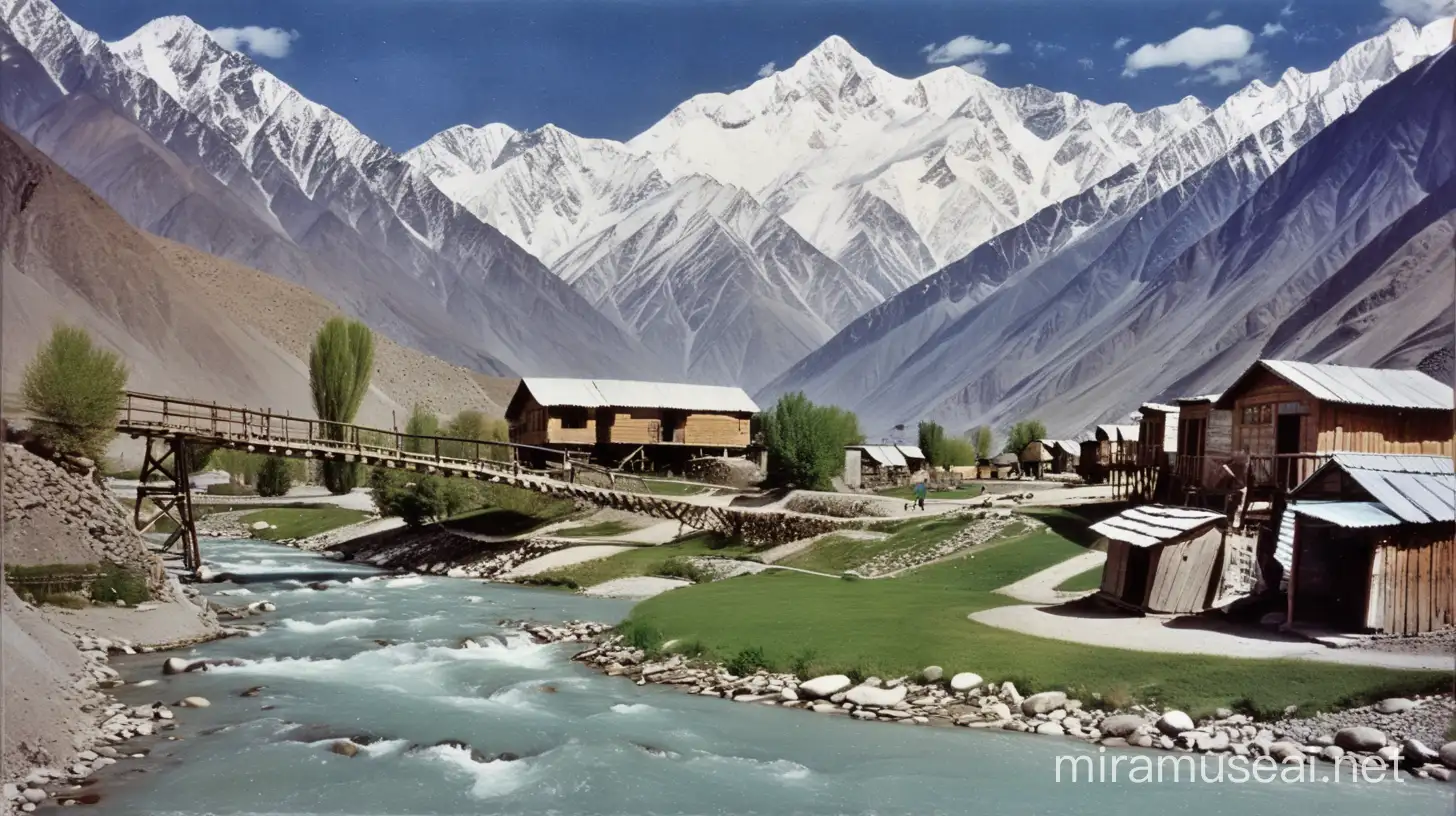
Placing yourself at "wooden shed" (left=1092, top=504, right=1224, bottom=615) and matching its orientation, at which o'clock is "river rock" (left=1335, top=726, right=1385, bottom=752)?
The river rock is roughly at 10 o'clock from the wooden shed.

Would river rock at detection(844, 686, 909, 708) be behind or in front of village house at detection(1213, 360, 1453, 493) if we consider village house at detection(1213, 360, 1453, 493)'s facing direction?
in front

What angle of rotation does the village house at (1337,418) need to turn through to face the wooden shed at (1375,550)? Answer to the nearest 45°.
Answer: approximately 45° to its left

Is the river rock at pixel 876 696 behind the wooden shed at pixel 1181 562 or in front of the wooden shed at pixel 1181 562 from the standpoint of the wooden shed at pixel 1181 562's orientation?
in front

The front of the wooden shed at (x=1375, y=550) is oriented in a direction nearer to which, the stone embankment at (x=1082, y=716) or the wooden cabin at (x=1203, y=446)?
the stone embankment

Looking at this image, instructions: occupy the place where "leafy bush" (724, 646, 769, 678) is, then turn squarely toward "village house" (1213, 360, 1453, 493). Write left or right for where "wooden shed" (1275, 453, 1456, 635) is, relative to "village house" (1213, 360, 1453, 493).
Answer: right

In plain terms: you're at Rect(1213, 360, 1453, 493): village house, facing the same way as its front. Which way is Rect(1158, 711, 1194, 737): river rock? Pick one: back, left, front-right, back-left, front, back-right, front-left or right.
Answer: front-left

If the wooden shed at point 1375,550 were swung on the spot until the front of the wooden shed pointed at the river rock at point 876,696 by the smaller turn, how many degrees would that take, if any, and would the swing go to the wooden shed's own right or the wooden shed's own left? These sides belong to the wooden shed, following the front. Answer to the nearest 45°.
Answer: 0° — it already faces it

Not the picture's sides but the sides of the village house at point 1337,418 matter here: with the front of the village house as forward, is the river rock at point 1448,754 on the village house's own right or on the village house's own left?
on the village house's own left

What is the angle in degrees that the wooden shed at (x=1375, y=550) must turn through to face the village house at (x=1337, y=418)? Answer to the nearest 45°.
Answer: approximately 135° to its right

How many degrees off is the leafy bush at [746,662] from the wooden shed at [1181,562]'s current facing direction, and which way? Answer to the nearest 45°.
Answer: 0° — it already faces it

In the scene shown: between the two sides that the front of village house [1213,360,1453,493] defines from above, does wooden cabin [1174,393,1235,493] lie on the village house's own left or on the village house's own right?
on the village house's own right

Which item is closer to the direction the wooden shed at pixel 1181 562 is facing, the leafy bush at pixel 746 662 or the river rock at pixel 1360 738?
the leafy bush

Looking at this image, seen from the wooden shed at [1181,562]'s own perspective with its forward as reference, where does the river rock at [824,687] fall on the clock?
The river rock is roughly at 12 o'clock from the wooden shed.
